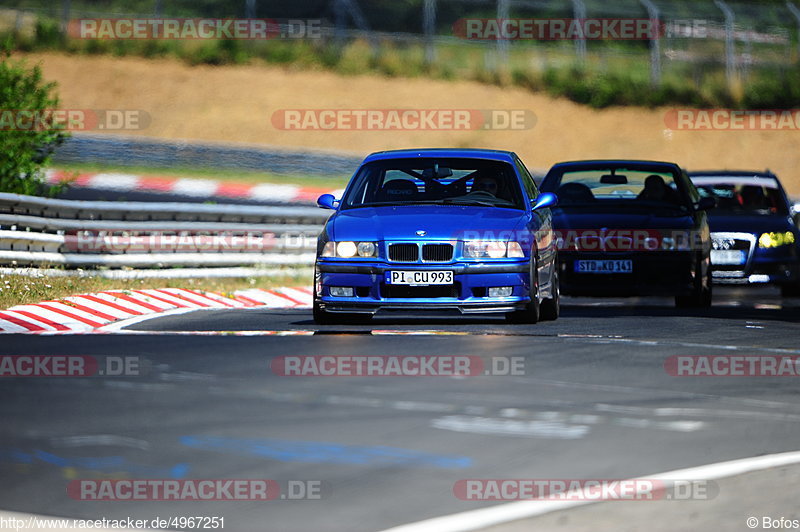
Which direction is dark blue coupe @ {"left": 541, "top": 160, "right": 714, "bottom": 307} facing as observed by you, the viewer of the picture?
facing the viewer

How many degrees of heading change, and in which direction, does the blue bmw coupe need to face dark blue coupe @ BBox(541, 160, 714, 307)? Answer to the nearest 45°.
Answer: approximately 135° to its left

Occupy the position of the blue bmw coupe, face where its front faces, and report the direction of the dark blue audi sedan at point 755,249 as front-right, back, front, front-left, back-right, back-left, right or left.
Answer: back-left

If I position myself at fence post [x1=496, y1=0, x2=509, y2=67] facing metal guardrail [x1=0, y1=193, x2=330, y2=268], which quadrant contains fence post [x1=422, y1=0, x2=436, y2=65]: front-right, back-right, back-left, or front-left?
front-right

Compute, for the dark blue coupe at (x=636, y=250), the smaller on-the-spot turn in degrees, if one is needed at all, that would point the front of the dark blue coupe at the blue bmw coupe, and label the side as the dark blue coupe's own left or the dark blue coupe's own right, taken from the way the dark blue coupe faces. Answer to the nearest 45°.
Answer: approximately 45° to the dark blue coupe's own right

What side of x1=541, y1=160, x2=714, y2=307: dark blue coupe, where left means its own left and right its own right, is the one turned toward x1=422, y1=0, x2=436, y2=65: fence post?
back

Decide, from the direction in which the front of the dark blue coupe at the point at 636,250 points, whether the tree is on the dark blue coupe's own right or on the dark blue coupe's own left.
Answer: on the dark blue coupe's own right

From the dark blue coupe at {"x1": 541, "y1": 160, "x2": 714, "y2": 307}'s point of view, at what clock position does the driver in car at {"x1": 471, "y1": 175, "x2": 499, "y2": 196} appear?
The driver in car is roughly at 1 o'clock from the dark blue coupe.

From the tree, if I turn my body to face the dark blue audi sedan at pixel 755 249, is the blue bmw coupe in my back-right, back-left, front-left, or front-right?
front-right

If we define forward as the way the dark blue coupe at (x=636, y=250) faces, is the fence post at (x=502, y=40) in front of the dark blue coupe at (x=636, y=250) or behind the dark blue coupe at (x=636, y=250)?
behind

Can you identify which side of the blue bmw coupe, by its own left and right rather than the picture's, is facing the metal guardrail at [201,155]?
back

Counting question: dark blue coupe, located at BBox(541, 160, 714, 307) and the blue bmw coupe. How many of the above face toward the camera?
2

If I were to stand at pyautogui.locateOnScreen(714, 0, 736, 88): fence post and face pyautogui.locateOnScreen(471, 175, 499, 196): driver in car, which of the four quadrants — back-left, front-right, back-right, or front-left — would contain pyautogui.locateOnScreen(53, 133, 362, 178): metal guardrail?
front-right

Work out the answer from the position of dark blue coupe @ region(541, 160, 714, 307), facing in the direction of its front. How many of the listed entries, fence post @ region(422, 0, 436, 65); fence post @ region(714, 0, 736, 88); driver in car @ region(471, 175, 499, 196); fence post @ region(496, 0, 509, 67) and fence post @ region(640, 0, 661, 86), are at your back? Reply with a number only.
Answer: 4

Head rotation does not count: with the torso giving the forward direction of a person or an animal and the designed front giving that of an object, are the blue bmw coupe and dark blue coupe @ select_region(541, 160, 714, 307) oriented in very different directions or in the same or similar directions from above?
same or similar directions

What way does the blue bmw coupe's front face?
toward the camera
